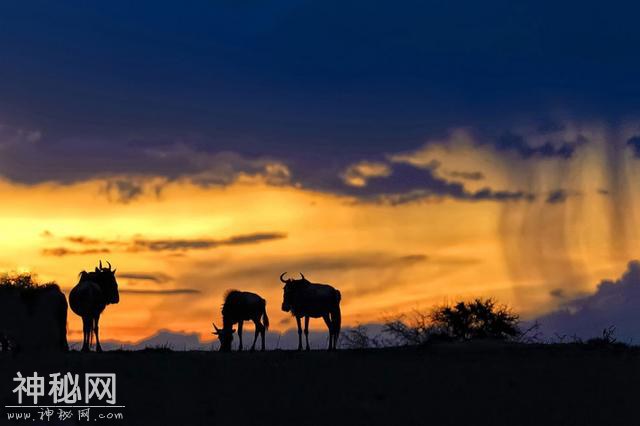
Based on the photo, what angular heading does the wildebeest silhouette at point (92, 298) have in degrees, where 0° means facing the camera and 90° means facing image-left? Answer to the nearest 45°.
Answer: approximately 315°

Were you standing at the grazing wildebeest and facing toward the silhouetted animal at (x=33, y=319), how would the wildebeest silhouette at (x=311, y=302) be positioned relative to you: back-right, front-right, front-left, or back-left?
back-left

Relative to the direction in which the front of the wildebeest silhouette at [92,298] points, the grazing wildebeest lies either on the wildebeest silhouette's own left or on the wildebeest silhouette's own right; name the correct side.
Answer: on the wildebeest silhouette's own left

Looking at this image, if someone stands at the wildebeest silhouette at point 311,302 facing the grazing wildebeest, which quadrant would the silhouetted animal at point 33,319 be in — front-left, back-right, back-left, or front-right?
front-left

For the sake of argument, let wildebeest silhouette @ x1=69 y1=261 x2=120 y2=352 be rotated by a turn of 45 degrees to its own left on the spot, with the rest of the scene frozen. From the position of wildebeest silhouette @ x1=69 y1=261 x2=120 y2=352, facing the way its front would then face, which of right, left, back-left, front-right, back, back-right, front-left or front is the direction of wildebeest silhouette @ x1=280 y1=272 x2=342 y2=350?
back-right

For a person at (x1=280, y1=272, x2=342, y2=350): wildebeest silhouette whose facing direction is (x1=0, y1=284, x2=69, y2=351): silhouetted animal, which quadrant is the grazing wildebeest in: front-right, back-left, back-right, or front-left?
front-right
